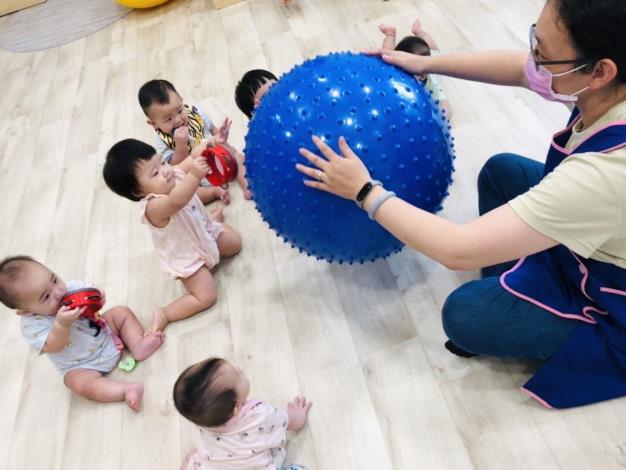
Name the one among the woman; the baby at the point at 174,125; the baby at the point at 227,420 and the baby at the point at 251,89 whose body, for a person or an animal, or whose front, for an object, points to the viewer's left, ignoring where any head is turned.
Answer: the woman

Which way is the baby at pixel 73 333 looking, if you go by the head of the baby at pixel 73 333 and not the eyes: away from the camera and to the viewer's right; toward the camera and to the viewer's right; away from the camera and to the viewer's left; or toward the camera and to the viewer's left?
toward the camera and to the viewer's right

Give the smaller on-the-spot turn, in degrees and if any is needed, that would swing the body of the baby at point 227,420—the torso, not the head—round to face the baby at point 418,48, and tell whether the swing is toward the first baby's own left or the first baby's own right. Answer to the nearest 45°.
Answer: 0° — they already face them

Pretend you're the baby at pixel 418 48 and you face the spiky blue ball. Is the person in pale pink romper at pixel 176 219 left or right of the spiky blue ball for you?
right

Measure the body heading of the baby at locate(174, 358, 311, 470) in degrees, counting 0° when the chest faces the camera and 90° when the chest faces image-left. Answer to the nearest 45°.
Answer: approximately 225°

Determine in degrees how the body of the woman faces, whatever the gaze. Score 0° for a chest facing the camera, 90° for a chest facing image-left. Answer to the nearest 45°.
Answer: approximately 90°

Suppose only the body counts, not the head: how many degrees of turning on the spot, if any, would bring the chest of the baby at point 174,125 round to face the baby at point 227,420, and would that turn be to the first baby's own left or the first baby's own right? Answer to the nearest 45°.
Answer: approximately 45° to the first baby's own right

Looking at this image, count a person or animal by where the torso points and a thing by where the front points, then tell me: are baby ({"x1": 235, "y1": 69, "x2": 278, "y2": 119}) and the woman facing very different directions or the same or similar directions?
very different directions

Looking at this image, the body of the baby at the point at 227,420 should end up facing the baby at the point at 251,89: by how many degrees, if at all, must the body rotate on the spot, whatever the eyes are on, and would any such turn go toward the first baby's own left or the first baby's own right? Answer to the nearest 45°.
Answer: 0° — they already face them

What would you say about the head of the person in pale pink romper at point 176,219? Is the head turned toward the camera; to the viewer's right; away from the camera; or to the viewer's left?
to the viewer's right

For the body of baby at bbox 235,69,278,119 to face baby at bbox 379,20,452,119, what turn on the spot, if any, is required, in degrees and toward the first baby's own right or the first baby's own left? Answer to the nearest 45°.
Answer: approximately 45° to the first baby's own left
